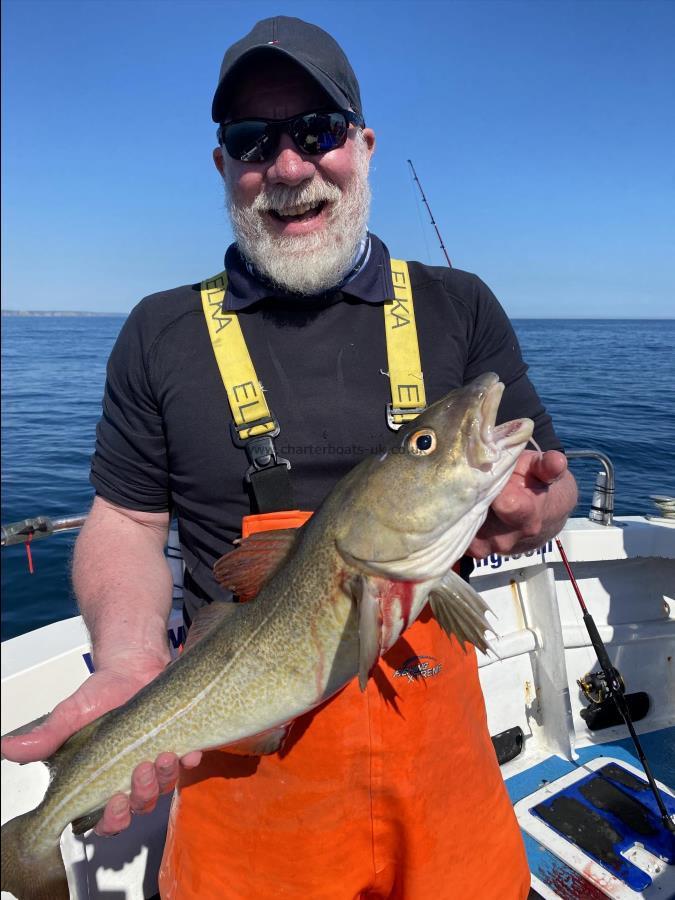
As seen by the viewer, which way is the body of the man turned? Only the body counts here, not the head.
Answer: toward the camera

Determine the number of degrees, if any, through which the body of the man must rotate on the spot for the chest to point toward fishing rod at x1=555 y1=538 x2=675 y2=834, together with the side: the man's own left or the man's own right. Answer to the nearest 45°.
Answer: approximately 135° to the man's own left

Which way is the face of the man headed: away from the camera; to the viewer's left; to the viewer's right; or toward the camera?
toward the camera
